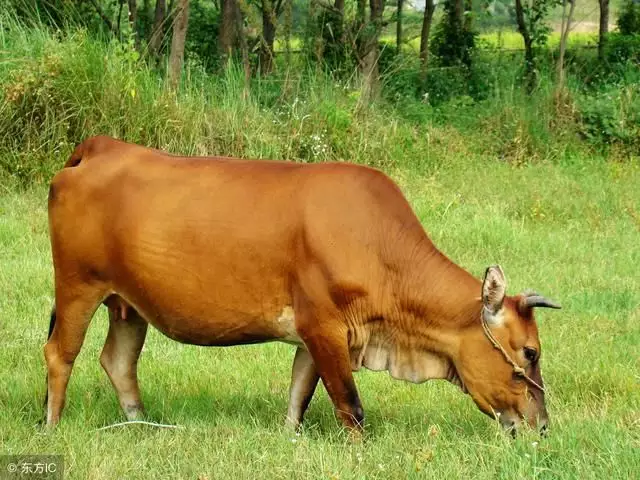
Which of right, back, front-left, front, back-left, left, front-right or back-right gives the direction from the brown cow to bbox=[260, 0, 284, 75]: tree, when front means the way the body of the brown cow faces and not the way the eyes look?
left

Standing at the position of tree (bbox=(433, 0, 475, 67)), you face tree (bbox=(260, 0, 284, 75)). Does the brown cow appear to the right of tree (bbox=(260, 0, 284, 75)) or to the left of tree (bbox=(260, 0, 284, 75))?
left

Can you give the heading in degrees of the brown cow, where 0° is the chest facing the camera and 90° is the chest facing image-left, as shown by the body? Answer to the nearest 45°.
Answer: approximately 270°

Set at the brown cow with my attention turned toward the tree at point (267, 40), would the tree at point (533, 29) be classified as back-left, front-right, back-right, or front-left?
front-right

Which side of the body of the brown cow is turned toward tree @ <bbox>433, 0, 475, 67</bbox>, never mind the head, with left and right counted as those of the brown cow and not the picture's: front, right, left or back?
left

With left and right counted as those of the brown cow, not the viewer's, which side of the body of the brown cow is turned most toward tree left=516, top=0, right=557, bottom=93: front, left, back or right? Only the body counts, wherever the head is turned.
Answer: left
